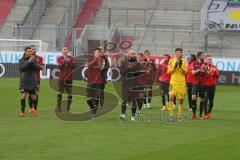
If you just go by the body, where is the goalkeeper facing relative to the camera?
toward the camera
